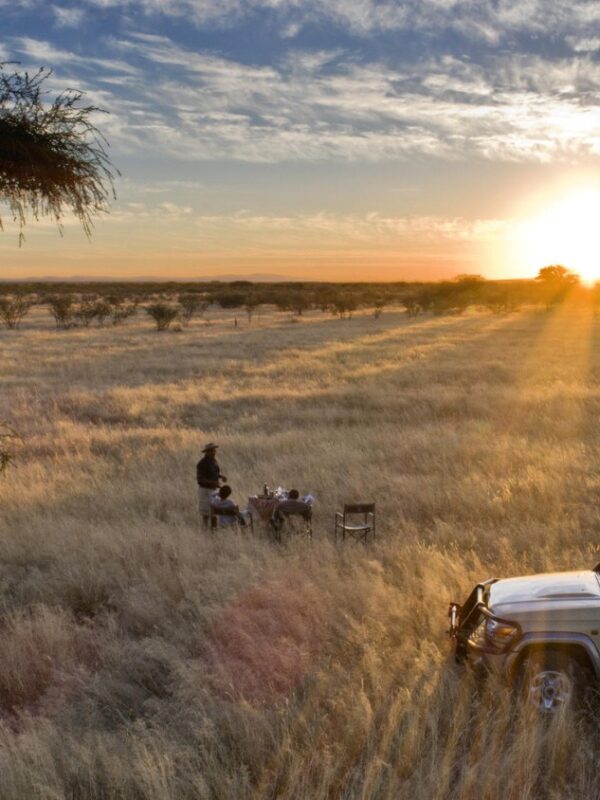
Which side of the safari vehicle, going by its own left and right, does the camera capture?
left

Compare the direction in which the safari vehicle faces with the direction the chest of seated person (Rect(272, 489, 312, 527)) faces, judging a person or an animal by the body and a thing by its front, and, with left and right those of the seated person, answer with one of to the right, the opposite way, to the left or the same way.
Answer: to the left

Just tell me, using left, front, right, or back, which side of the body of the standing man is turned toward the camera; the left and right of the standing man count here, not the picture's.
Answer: right

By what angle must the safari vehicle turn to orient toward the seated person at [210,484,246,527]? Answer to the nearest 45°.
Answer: approximately 45° to its right

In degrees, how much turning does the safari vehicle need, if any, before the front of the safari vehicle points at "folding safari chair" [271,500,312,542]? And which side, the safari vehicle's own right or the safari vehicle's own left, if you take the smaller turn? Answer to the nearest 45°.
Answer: approximately 45° to the safari vehicle's own right

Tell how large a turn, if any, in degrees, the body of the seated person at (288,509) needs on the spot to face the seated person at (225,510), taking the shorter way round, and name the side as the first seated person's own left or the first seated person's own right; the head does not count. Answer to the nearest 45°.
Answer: approximately 90° to the first seated person's own left

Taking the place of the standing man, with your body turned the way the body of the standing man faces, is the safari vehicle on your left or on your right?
on your right

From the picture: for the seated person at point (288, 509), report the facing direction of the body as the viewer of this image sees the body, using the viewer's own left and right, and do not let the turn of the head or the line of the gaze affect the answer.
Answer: facing away from the viewer

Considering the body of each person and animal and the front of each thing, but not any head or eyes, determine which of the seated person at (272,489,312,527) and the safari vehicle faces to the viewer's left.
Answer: the safari vehicle
